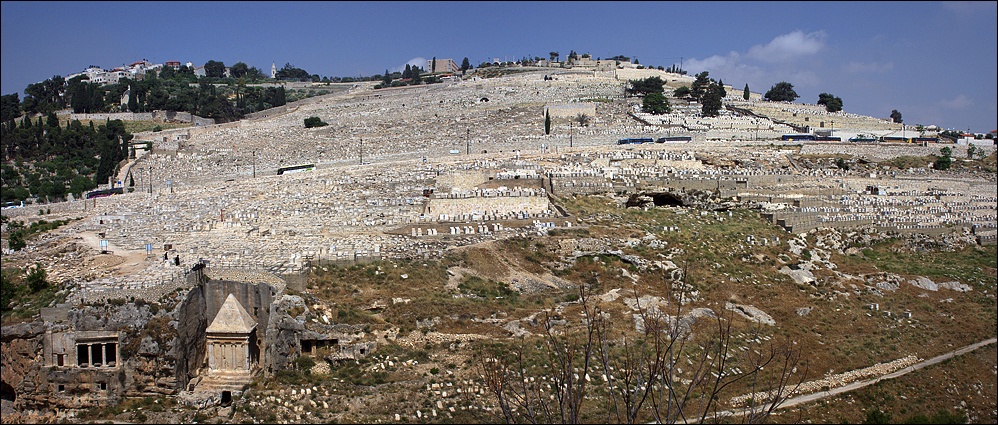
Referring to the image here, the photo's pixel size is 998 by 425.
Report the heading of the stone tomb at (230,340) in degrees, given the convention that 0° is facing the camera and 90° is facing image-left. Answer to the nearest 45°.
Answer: approximately 0°

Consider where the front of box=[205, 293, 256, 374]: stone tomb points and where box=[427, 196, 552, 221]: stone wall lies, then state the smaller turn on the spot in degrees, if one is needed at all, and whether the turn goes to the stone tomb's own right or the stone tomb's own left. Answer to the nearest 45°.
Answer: approximately 135° to the stone tomb's own left

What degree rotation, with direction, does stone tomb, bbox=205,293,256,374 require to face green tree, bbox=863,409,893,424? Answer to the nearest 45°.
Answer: approximately 90° to its left

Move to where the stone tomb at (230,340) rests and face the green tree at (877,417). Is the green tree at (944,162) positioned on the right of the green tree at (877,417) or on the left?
left

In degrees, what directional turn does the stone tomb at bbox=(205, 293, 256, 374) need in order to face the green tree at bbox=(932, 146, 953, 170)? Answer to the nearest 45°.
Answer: approximately 90° to its left
